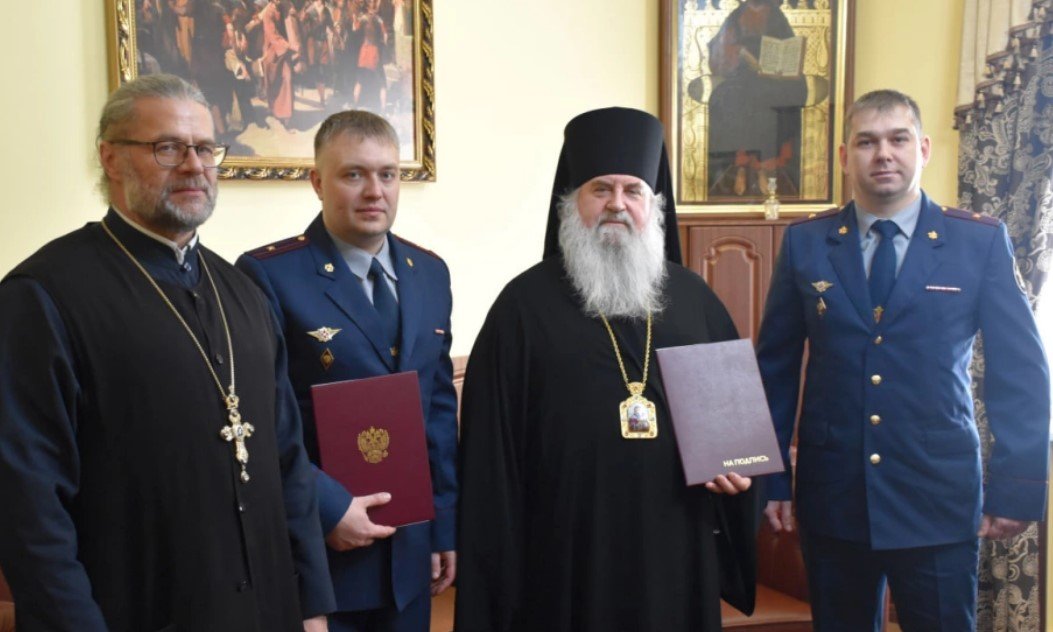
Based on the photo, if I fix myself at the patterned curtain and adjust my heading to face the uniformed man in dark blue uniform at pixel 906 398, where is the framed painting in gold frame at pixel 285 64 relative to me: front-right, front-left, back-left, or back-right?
front-right

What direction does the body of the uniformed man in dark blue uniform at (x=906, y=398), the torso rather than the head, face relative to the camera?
toward the camera

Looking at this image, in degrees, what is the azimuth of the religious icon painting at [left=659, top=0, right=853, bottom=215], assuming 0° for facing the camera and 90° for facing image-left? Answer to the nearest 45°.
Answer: approximately 0°

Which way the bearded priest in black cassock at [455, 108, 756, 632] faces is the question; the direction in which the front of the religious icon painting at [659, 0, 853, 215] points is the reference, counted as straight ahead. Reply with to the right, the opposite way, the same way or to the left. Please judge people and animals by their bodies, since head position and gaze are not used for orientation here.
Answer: the same way

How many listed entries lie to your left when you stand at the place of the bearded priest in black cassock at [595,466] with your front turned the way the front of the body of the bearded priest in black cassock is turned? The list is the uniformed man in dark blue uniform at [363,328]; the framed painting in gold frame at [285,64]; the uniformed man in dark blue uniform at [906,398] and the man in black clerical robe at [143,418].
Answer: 1

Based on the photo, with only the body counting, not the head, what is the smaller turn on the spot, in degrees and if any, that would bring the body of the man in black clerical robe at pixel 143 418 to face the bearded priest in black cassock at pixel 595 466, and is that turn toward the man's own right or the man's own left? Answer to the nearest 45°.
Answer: approximately 45° to the man's own left

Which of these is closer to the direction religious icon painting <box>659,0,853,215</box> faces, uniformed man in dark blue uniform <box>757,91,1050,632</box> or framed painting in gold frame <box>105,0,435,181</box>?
the uniformed man in dark blue uniform

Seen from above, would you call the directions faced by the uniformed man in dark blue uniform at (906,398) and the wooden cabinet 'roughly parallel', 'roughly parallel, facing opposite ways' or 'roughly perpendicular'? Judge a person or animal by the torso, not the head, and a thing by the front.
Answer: roughly parallel

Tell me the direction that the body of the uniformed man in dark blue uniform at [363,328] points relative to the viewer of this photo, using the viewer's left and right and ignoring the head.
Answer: facing the viewer and to the right of the viewer

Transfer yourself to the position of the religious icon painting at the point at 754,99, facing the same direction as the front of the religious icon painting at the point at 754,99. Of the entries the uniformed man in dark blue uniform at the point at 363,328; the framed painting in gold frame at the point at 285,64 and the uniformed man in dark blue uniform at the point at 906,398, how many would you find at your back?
0

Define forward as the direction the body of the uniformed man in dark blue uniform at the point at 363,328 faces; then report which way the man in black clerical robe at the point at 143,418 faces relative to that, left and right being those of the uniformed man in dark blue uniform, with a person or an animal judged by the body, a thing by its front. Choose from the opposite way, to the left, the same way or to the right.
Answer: the same way

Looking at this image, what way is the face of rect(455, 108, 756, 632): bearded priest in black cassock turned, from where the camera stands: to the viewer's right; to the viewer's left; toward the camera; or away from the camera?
toward the camera

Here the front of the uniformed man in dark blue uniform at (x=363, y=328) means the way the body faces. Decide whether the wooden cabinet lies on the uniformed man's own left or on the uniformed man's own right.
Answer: on the uniformed man's own left

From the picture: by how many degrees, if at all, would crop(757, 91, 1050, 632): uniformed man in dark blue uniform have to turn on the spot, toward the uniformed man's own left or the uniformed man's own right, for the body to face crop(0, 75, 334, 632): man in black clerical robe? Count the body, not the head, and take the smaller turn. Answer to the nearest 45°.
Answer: approximately 45° to the uniformed man's own right

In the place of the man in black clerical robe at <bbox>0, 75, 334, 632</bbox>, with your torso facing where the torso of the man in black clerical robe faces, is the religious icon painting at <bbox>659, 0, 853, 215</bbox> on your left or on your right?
on your left

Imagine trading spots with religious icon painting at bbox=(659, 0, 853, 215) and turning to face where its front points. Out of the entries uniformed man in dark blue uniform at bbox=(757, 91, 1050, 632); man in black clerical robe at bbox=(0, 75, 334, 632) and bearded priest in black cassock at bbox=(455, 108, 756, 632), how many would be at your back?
0

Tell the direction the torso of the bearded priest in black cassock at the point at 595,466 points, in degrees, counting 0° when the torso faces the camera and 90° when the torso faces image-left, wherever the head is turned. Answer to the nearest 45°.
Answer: approximately 0°

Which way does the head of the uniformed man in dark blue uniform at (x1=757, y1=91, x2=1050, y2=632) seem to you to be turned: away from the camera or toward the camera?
toward the camera

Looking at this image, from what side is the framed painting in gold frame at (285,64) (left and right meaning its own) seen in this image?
front
